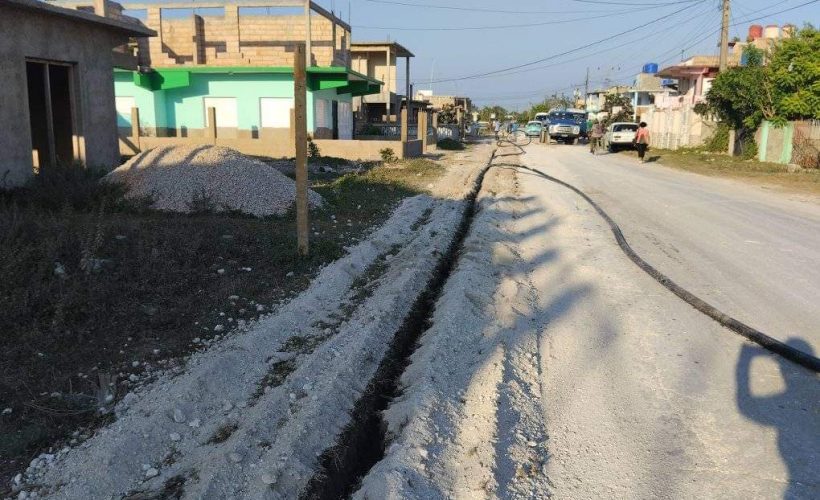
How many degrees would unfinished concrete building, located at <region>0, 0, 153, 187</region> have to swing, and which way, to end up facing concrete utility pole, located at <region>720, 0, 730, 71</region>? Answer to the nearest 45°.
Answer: approximately 45° to its left

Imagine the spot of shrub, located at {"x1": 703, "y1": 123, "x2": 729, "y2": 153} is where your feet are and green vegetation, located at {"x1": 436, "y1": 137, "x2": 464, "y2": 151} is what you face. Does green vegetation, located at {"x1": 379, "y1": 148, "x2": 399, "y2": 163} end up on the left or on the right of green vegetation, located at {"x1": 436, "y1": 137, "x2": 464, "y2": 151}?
left

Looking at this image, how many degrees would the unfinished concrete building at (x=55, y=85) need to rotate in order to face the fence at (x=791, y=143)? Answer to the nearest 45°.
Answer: approximately 45° to its left

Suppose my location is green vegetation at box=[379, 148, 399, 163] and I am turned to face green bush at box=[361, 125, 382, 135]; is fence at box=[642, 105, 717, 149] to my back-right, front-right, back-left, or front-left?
front-right

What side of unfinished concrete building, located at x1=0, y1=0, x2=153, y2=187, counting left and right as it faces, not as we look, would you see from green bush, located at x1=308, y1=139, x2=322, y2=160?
left

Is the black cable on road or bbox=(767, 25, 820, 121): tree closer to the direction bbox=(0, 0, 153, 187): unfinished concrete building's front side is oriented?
the black cable on road

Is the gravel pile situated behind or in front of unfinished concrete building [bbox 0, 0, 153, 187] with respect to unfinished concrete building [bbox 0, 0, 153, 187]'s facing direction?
in front

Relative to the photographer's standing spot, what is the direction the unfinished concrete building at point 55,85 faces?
facing the viewer and to the right of the viewer

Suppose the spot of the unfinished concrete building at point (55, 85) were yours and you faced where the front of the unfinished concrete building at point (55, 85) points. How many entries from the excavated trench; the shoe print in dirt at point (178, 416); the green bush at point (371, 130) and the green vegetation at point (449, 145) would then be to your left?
2

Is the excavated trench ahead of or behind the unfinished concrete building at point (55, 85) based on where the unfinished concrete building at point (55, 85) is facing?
ahead

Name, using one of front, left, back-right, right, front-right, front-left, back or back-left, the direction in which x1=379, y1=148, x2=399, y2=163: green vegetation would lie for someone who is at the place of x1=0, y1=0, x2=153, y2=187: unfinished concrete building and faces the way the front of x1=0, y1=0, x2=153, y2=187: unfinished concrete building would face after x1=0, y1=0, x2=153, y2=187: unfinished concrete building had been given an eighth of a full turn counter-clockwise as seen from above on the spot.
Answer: front-left

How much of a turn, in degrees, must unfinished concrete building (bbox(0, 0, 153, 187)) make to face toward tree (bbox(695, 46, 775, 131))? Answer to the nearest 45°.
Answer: approximately 45° to its left

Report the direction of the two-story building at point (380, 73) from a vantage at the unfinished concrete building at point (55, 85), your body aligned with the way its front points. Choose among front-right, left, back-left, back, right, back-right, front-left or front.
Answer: left

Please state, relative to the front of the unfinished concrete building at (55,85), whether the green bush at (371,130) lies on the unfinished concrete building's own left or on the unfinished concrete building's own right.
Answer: on the unfinished concrete building's own left

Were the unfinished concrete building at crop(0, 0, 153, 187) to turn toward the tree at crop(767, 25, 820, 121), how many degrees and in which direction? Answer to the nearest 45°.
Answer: approximately 45° to its left

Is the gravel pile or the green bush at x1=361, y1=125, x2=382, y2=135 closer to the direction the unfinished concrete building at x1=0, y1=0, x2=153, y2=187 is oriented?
the gravel pile

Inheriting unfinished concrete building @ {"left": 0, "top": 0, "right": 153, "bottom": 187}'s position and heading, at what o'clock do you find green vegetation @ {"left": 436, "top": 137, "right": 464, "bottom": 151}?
The green vegetation is roughly at 9 o'clock from the unfinished concrete building.

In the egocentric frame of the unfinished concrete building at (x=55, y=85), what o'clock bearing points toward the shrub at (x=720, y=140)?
The shrub is roughly at 10 o'clock from the unfinished concrete building.

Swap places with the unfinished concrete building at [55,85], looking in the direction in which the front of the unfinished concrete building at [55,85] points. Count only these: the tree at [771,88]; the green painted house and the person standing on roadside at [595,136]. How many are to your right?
0
